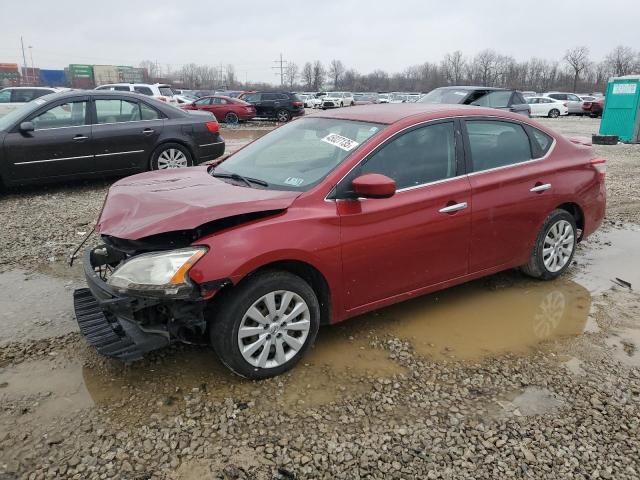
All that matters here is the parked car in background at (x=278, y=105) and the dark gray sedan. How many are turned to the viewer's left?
2

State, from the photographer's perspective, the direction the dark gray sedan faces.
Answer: facing to the left of the viewer

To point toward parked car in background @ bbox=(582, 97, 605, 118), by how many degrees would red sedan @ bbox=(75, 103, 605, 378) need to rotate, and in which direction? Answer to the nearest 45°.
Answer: approximately 180°

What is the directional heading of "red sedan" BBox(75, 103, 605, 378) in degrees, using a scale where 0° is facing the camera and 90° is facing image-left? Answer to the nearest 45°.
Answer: approximately 45°

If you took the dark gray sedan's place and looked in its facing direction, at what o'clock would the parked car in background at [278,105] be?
The parked car in background is roughly at 4 o'clock from the dark gray sedan.

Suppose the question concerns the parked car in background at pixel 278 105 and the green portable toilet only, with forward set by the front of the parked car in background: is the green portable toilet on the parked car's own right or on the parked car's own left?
on the parked car's own left

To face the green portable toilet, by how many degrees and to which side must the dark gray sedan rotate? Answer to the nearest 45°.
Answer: approximately 180°

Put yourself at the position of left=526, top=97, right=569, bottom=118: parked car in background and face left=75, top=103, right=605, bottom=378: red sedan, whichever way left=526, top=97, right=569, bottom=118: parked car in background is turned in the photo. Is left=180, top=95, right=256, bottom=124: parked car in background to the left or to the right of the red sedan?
right

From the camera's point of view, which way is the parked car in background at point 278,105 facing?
to the viewer's left

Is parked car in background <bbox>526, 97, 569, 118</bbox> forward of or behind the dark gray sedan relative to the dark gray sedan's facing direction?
behind
